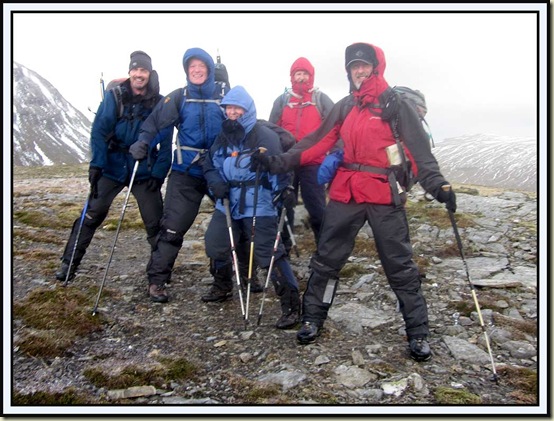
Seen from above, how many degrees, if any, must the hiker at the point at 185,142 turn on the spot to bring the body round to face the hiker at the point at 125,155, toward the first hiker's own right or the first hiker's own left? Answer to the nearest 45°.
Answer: approximately 135° to the first hiker's own right

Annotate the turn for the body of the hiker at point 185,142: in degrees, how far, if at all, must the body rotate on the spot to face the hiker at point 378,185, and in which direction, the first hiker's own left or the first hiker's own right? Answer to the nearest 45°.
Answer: approximately 45° to the first hiker's own left

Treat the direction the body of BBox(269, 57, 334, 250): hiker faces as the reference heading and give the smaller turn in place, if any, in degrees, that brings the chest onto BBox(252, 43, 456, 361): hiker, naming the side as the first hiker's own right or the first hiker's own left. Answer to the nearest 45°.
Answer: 0° — they already face them

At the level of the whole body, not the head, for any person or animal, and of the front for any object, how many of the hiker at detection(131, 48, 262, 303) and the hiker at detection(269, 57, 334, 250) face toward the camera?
2

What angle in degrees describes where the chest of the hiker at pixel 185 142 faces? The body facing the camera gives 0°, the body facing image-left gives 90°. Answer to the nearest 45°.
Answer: approximately 0°
